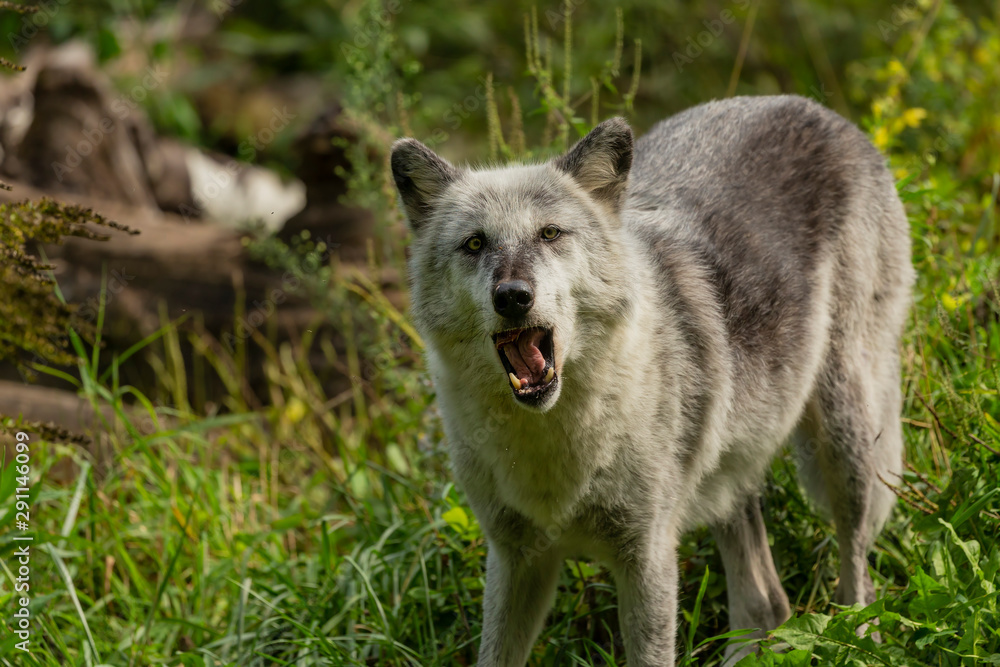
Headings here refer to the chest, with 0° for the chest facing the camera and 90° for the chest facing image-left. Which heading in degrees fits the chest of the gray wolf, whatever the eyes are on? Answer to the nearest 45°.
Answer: approximately 45°
